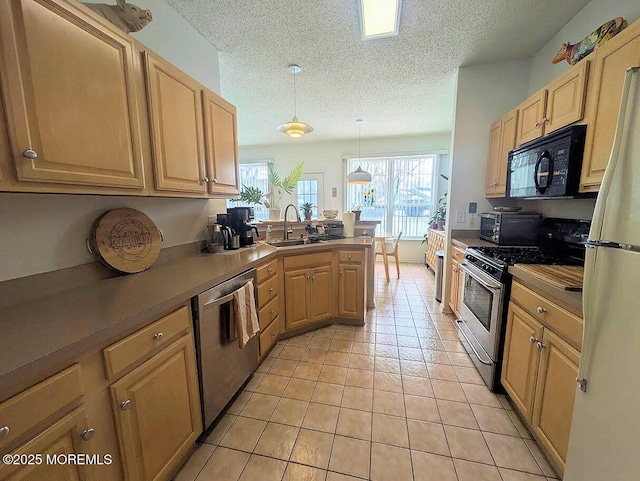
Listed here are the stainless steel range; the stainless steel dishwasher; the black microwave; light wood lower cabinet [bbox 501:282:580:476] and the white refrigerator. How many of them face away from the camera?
0

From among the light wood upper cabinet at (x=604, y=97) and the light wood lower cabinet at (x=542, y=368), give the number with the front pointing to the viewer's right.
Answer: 0

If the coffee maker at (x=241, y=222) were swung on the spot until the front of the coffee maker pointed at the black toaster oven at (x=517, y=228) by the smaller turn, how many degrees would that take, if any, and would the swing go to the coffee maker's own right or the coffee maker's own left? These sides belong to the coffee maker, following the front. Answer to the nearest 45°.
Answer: approximately 45° to the coffee maker's own left

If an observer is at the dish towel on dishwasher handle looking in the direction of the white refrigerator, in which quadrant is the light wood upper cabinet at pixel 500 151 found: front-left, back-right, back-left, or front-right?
front-left

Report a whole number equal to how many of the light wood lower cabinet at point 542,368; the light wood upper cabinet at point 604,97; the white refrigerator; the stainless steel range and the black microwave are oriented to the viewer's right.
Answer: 0

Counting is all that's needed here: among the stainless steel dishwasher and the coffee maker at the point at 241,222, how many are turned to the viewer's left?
0

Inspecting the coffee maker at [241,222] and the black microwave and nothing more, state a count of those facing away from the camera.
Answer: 0

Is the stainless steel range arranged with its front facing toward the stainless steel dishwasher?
yes

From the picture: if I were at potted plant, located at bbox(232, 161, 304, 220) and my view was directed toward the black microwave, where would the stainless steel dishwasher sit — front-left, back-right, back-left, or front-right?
front-right

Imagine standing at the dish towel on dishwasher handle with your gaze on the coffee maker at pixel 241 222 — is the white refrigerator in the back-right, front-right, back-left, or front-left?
back-right

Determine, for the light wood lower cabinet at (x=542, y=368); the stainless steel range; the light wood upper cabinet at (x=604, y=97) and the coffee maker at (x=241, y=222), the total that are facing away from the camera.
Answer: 0

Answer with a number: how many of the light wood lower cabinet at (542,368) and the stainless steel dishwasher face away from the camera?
0

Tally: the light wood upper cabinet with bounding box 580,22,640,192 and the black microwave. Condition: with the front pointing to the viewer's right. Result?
0
